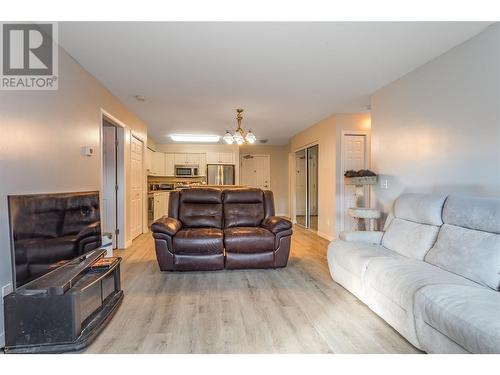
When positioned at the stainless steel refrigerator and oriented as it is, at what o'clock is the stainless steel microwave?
The stainless steel microwave is roughly at 3 o'clock from the stainless steel refrigerator.

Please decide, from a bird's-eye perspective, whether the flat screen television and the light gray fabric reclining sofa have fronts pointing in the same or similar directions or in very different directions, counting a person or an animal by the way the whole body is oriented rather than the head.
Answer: very different directions

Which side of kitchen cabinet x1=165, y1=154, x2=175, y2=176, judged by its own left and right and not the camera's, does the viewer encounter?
front

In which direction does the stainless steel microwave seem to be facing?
toward the camera

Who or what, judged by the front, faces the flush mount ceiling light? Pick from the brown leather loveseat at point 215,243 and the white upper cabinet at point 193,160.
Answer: the white upper cabinet

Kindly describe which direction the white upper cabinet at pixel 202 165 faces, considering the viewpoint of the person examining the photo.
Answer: facing the viewer

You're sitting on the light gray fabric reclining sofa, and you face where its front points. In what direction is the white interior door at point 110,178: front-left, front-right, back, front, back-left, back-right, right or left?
front-right

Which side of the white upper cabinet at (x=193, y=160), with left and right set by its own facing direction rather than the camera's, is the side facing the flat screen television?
front

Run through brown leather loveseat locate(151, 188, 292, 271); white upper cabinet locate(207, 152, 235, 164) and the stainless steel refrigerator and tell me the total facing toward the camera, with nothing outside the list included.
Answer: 3

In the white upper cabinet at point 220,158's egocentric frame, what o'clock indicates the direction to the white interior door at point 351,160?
The white interior door is roughly at 11 o'clock from the white upper cabinet.

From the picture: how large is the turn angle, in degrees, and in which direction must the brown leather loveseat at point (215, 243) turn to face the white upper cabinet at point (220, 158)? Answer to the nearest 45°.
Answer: approximately 180°

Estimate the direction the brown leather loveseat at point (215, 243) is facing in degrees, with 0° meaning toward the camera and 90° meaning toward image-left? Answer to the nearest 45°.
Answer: approximately 0°

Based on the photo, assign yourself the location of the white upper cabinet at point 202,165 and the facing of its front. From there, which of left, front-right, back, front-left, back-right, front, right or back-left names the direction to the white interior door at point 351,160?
front-left

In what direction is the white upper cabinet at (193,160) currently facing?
toward the camera

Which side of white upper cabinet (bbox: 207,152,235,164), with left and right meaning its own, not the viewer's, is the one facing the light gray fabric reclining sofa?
front
